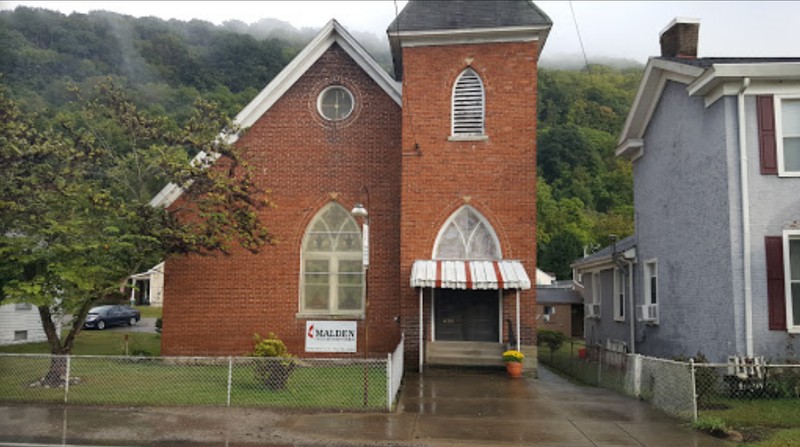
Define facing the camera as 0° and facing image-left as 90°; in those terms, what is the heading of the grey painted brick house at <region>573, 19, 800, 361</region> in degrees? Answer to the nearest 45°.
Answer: approximately 315°

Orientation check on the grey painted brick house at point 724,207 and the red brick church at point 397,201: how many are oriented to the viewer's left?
0

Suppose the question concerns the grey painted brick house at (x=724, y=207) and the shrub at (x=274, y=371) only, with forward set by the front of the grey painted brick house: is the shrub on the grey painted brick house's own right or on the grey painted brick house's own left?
on the grey painted brick house's own right

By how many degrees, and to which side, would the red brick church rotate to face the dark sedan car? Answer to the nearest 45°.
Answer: approximately 135° to its right

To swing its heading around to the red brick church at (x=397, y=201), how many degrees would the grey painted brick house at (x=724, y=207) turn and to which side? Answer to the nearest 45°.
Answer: approximately 135° to its right

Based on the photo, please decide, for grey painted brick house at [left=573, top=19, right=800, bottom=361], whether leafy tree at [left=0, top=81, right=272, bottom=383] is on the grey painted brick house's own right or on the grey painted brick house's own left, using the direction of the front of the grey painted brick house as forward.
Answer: on the grey painted brick house's own right

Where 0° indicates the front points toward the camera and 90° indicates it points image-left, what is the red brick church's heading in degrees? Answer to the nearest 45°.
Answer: approximately 0°

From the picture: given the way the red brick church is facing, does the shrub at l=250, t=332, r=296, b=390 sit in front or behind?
in front

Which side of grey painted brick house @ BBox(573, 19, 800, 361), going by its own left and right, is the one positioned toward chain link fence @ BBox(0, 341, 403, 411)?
right
